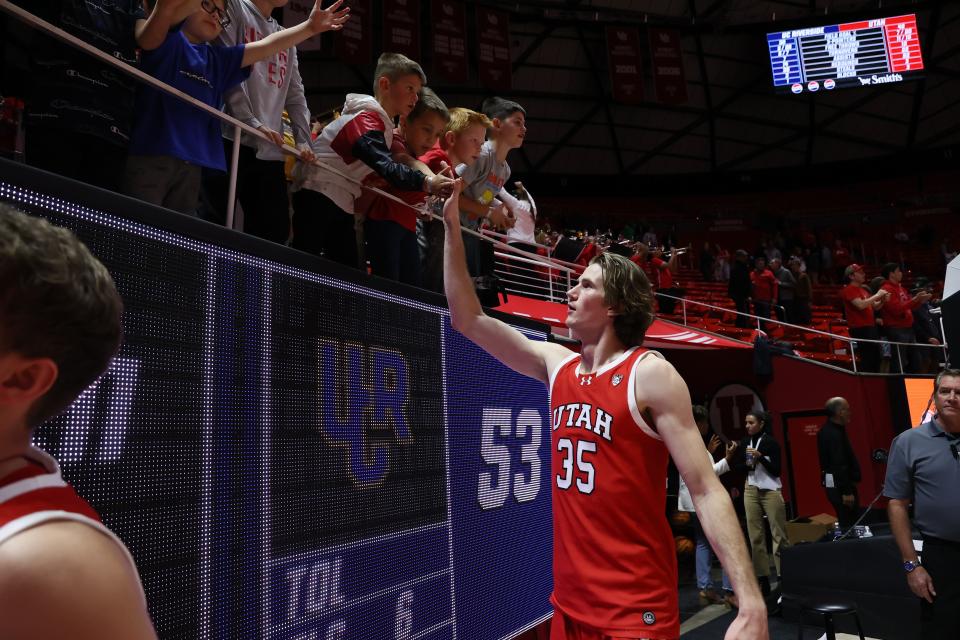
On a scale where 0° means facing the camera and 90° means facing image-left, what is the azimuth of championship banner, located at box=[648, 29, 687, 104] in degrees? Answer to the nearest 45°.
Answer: approximately 0°

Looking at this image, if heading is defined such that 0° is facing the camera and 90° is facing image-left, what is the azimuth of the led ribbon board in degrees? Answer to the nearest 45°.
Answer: approximately 315°

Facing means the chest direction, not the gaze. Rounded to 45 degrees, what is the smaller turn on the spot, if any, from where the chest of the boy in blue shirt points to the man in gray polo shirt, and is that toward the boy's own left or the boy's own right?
approximately 45° to the boy's own left

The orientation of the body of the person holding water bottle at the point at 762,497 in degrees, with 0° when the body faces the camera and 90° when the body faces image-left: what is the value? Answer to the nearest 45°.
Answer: approximately 45°
